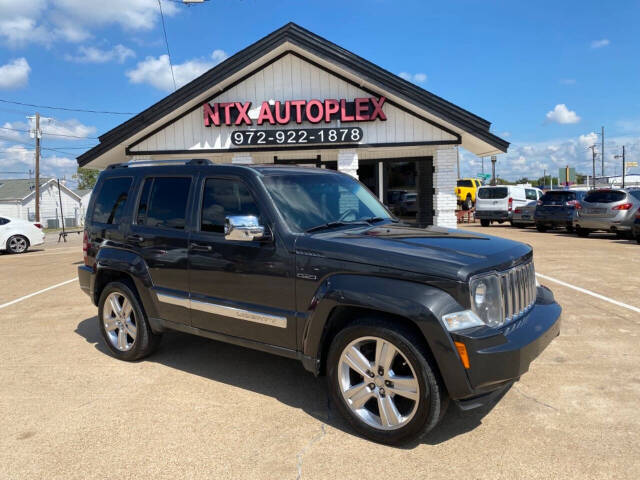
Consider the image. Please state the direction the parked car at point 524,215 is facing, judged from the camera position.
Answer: facing away from the viewer and to the right of the viewer

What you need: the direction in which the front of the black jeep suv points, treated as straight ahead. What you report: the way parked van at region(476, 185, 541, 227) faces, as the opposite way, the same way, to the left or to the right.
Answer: to the left

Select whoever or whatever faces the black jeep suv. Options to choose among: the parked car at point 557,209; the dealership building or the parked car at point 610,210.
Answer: the dealership building

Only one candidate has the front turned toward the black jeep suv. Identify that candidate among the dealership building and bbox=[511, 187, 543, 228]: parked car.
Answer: the dealership building

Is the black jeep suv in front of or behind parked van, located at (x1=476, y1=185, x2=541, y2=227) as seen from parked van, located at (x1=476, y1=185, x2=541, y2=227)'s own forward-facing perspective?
behind

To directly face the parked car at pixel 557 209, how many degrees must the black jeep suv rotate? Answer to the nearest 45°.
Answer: approximately 90° to its left

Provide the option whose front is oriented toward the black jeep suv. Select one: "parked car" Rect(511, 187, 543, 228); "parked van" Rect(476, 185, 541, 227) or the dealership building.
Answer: the dealership building

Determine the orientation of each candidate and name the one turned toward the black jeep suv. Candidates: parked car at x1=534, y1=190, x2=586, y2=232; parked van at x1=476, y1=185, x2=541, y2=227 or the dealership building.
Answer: the dealership building

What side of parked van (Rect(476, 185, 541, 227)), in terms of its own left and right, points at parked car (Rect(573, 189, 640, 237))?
right

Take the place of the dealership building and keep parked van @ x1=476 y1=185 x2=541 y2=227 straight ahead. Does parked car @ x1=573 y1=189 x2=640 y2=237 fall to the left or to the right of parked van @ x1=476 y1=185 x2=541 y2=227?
right

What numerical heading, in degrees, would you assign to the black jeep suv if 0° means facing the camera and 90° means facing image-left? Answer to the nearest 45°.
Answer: approximately 315°

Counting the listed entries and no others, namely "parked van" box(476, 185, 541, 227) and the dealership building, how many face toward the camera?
1

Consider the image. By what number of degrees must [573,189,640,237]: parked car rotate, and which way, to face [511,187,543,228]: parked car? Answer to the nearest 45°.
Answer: approximately 90° to its left
